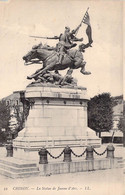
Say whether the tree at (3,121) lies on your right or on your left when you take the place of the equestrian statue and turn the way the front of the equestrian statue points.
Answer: on your right

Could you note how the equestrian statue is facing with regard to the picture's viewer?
facing to the left of the viewer
